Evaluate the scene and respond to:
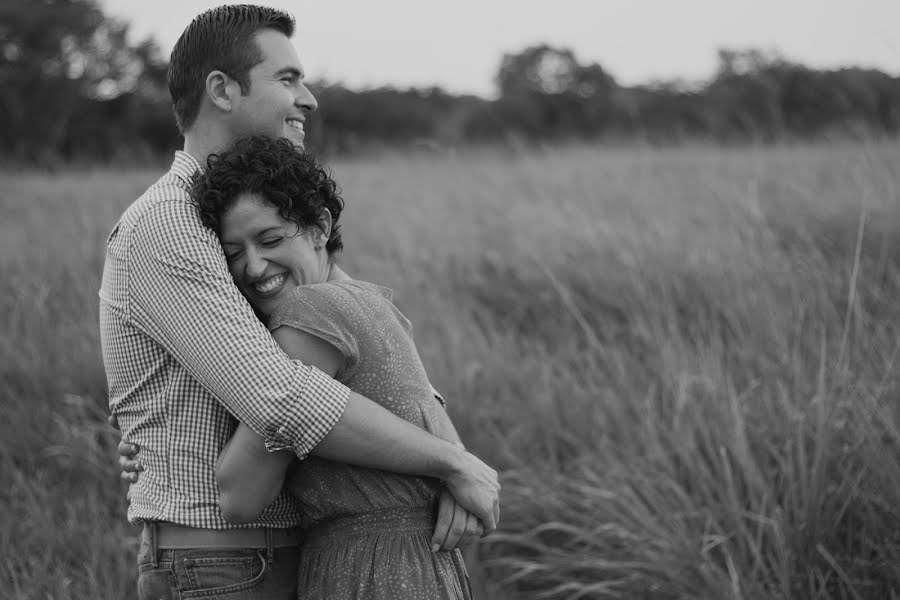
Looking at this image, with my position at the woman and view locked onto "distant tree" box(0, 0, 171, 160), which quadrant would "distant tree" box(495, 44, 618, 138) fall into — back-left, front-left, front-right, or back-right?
front-right

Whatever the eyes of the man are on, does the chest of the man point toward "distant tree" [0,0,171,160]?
no

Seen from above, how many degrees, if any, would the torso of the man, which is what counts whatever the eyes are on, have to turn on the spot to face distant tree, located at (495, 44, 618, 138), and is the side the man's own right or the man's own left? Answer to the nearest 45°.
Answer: approximately 90° to the man's own left

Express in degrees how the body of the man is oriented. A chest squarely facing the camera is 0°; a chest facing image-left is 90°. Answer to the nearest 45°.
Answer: approximately 270°

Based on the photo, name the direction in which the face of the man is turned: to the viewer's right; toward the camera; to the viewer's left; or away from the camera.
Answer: to the viewer's right
